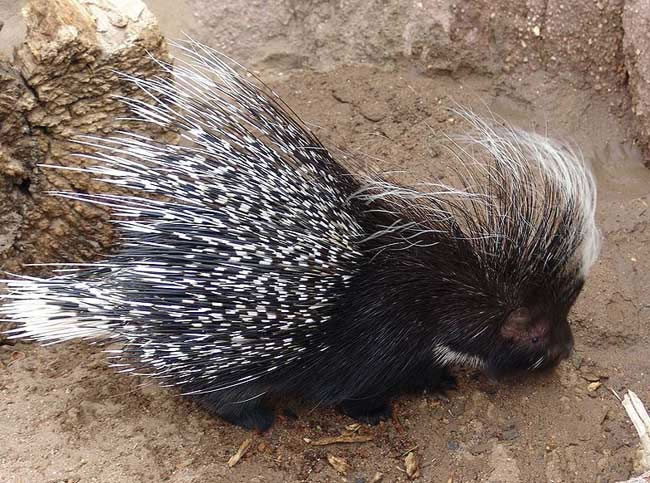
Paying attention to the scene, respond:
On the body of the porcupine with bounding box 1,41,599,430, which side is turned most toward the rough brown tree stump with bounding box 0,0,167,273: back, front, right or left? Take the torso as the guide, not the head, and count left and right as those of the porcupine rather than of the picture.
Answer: back

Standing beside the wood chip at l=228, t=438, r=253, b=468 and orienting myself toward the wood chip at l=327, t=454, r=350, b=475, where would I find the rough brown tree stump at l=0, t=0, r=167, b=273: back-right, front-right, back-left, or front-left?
back-left

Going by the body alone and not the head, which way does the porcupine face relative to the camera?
to the viewer's right

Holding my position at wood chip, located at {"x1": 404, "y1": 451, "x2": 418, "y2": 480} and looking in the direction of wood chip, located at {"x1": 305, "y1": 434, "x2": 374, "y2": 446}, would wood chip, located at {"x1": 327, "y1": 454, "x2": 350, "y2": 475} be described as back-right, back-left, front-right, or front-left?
front-left

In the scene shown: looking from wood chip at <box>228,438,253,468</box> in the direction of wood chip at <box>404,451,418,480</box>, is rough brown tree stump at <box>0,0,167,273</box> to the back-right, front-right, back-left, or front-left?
back-left

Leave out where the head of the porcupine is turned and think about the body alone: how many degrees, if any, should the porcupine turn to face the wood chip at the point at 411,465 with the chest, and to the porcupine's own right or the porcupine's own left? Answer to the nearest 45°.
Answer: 0° — it already faces it

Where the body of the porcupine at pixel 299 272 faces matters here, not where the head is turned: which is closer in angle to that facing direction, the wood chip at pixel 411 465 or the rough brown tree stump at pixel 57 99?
the wood chip
